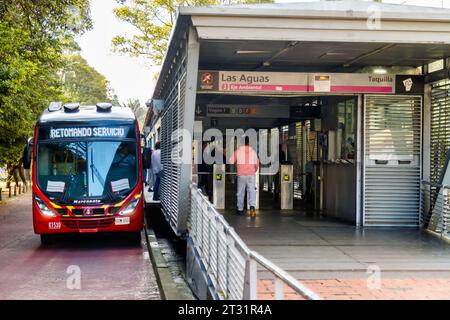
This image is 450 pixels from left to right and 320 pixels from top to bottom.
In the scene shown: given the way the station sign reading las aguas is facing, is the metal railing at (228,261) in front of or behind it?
in front

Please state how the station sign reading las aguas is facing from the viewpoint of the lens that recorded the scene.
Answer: facing the viewer

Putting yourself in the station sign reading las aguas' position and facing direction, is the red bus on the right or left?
on its right

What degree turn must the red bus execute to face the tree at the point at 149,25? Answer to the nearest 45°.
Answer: approximately 180°

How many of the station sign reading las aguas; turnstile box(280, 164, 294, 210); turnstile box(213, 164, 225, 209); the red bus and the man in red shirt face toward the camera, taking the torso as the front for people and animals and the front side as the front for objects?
4

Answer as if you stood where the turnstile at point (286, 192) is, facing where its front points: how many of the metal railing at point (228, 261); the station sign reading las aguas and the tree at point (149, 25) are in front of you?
2

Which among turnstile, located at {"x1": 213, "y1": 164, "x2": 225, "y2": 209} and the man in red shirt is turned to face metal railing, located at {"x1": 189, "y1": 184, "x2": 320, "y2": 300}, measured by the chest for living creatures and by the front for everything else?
the turnstile

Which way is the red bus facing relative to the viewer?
toward the camera

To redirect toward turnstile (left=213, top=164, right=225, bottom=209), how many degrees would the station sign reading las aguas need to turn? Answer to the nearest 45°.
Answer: approximately 135° to its right

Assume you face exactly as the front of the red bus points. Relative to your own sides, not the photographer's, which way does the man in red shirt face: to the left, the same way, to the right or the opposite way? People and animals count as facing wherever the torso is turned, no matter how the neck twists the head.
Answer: the opposite way

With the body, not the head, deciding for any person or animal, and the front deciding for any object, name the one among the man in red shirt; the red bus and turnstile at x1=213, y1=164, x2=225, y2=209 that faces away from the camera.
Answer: the man in red shirt

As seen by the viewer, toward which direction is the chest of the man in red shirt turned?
away from the camera

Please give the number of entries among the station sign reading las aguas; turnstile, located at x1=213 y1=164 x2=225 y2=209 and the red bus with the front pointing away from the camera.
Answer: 0
